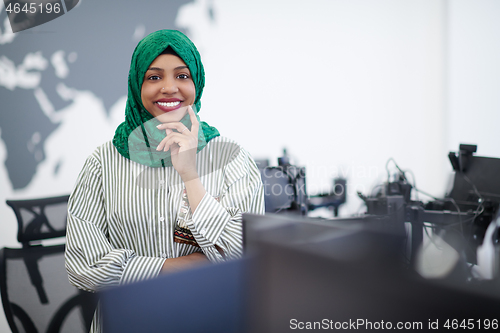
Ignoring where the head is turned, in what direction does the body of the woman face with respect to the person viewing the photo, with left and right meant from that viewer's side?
facing the viewer

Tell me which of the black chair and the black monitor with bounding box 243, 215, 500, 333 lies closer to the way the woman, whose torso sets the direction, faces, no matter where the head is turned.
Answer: the black monitor

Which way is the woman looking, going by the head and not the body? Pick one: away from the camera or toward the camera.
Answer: toward the camera

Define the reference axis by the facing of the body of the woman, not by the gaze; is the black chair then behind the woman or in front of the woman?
behind

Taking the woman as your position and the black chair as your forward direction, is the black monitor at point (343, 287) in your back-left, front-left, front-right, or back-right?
back-left

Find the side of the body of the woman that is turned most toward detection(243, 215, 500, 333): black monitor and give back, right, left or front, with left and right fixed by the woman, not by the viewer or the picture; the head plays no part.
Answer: front
